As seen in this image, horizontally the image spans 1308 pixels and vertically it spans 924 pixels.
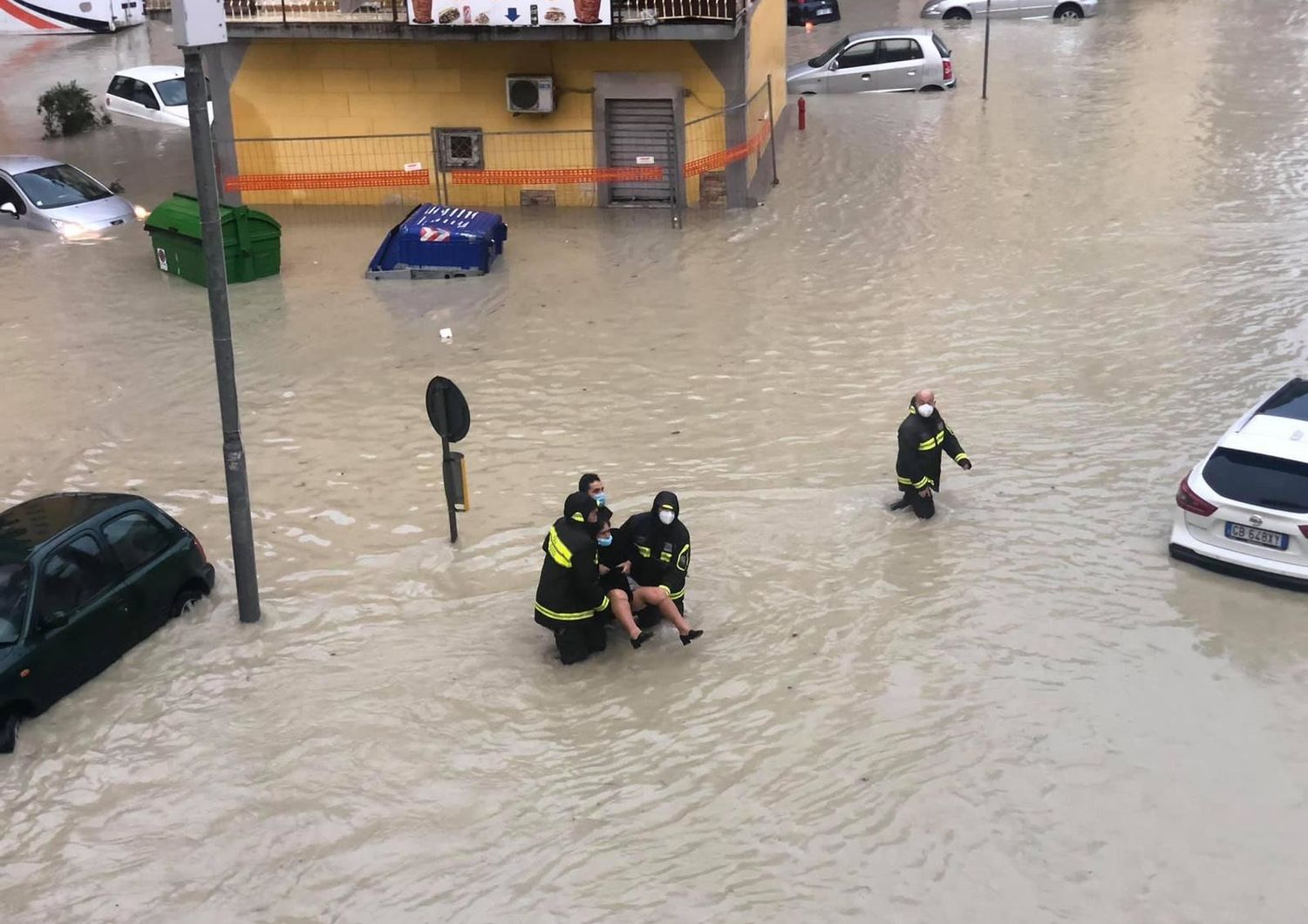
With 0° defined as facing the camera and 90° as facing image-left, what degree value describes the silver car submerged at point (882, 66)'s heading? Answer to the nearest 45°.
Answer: approximately 90°

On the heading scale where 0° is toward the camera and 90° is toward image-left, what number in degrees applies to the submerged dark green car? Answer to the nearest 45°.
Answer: approximately 45°

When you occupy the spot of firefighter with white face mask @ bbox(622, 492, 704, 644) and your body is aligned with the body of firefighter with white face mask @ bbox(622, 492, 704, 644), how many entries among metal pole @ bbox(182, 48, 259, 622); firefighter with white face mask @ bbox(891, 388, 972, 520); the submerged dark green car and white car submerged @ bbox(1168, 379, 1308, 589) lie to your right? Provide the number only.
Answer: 2

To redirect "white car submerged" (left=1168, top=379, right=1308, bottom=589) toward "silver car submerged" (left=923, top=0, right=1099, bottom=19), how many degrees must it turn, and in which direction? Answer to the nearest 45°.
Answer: approximately 45° to its left

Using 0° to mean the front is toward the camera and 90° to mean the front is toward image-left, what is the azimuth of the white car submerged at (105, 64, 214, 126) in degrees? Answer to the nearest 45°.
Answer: approximately 315°

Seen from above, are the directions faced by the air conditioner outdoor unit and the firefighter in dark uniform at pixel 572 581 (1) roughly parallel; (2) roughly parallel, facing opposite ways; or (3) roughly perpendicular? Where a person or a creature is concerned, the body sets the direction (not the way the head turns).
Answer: roughly perpendicular

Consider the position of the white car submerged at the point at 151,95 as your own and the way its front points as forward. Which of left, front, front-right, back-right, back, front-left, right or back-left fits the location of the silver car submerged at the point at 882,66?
front-left

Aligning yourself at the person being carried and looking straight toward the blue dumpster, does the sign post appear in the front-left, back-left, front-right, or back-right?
front-left

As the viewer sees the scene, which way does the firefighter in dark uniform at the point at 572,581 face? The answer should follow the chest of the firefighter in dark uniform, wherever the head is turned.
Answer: to the viewer's right

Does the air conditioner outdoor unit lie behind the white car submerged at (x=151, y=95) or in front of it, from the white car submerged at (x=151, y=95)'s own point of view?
in front

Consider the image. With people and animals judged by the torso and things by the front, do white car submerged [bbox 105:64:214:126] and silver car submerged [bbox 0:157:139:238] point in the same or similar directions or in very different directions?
same or similar directions

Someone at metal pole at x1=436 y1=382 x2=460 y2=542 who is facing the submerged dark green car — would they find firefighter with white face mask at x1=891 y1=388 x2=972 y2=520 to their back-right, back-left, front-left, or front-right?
back-left

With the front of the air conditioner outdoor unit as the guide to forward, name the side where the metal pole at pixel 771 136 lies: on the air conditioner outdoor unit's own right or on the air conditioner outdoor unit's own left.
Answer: on the air conditioner outdoor unit's own left

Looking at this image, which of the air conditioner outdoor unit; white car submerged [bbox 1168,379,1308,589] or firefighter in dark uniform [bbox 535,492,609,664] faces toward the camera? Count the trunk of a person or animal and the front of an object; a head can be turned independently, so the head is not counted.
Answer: the air conditioner outdoor unit

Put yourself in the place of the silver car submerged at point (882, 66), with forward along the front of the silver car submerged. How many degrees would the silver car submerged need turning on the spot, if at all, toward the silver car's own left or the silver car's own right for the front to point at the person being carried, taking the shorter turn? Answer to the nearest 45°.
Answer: approximately 90° to the silver car's own left

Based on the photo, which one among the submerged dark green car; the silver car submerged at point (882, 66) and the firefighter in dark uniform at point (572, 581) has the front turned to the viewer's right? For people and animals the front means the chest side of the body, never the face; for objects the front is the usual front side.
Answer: the firefighter in dark uniform

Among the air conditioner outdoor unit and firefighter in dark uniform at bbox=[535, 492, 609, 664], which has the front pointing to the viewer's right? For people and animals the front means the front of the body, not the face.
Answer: the firefighter in dark uniform
